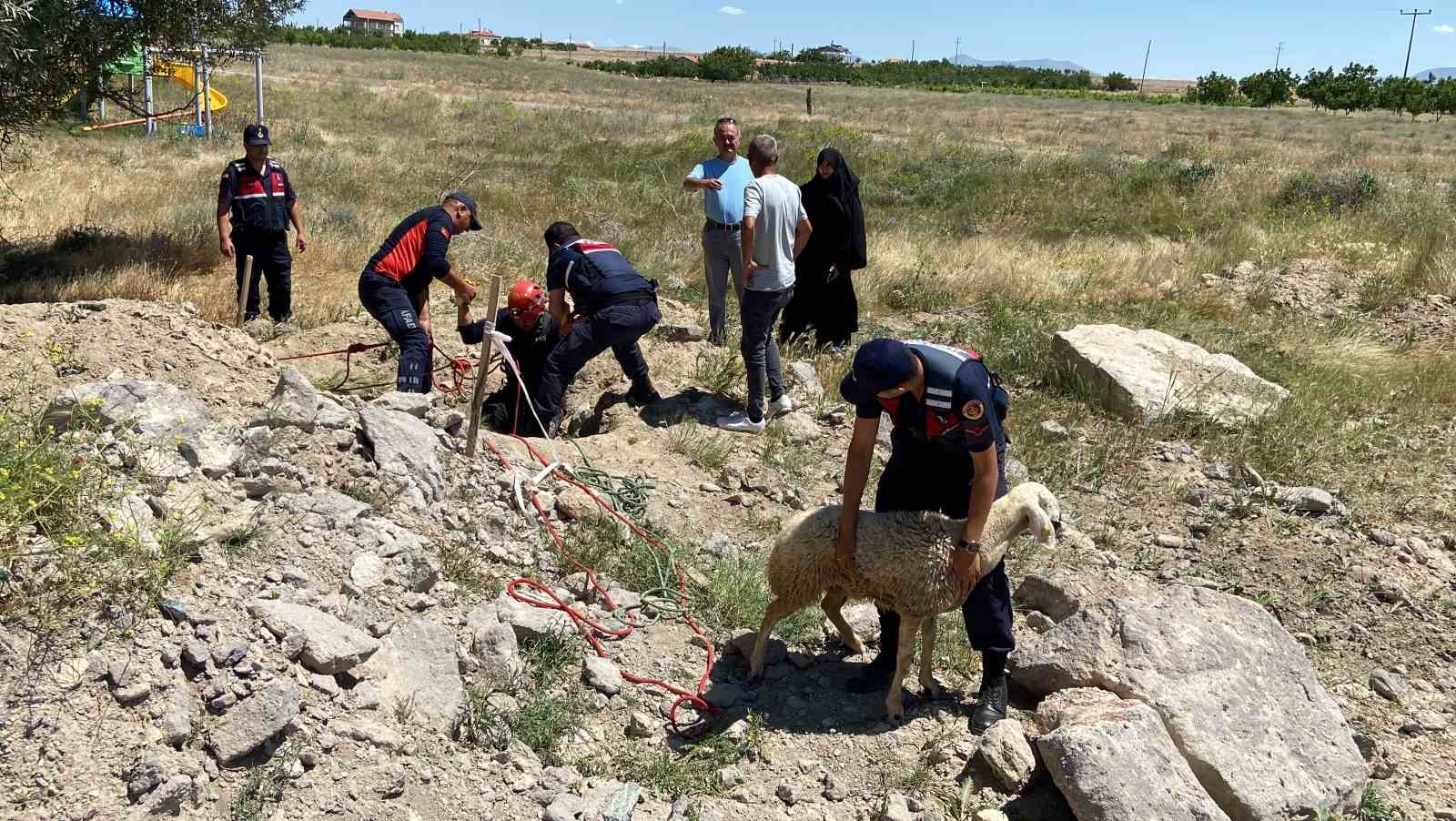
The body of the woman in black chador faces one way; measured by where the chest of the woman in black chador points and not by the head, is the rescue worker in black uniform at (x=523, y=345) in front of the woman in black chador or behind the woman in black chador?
in front

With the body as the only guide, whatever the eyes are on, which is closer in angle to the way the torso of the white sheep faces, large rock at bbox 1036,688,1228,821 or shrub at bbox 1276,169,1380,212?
the large rock

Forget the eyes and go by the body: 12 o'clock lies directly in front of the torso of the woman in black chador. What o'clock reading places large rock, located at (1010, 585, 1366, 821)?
The large rock is roughly at 10 o'clock from the woman in black chador.

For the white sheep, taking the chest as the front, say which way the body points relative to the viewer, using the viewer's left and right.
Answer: facing the viewer and to the right of the viewer

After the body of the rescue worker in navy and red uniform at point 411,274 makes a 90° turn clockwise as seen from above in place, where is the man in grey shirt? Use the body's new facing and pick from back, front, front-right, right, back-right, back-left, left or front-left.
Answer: left

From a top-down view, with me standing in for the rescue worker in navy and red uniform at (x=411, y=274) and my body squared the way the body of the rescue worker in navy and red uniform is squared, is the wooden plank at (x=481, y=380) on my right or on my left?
on my right

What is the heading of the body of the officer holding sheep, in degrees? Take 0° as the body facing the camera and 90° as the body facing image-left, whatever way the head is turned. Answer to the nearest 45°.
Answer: approximately 45°

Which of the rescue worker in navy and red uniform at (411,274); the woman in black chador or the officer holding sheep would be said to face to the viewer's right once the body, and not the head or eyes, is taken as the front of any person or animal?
the rescue worker in navy and red uniform

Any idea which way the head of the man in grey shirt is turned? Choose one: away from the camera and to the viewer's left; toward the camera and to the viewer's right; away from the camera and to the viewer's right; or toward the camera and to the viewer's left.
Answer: away from the camera and to the viewer's left

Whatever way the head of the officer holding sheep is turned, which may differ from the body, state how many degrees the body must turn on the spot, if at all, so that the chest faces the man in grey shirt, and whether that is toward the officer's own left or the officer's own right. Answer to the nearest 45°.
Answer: approximately 135° to the officer's own right

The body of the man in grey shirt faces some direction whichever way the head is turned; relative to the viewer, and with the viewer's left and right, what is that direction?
facing away from the viewer and to the left of the viewer

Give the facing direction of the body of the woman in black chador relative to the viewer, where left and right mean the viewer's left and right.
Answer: facing the viewer and to the left of the viewer

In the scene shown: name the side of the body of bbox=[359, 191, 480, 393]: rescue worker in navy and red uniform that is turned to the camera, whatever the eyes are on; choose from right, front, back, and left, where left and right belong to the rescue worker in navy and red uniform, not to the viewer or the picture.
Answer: right

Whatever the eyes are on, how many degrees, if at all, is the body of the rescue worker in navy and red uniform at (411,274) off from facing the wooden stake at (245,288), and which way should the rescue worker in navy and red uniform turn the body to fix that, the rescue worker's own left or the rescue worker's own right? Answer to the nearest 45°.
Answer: approximately 135° to the rescue worker's own left

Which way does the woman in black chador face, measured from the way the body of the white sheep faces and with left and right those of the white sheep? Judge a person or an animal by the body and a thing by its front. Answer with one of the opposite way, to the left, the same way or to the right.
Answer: to the right
